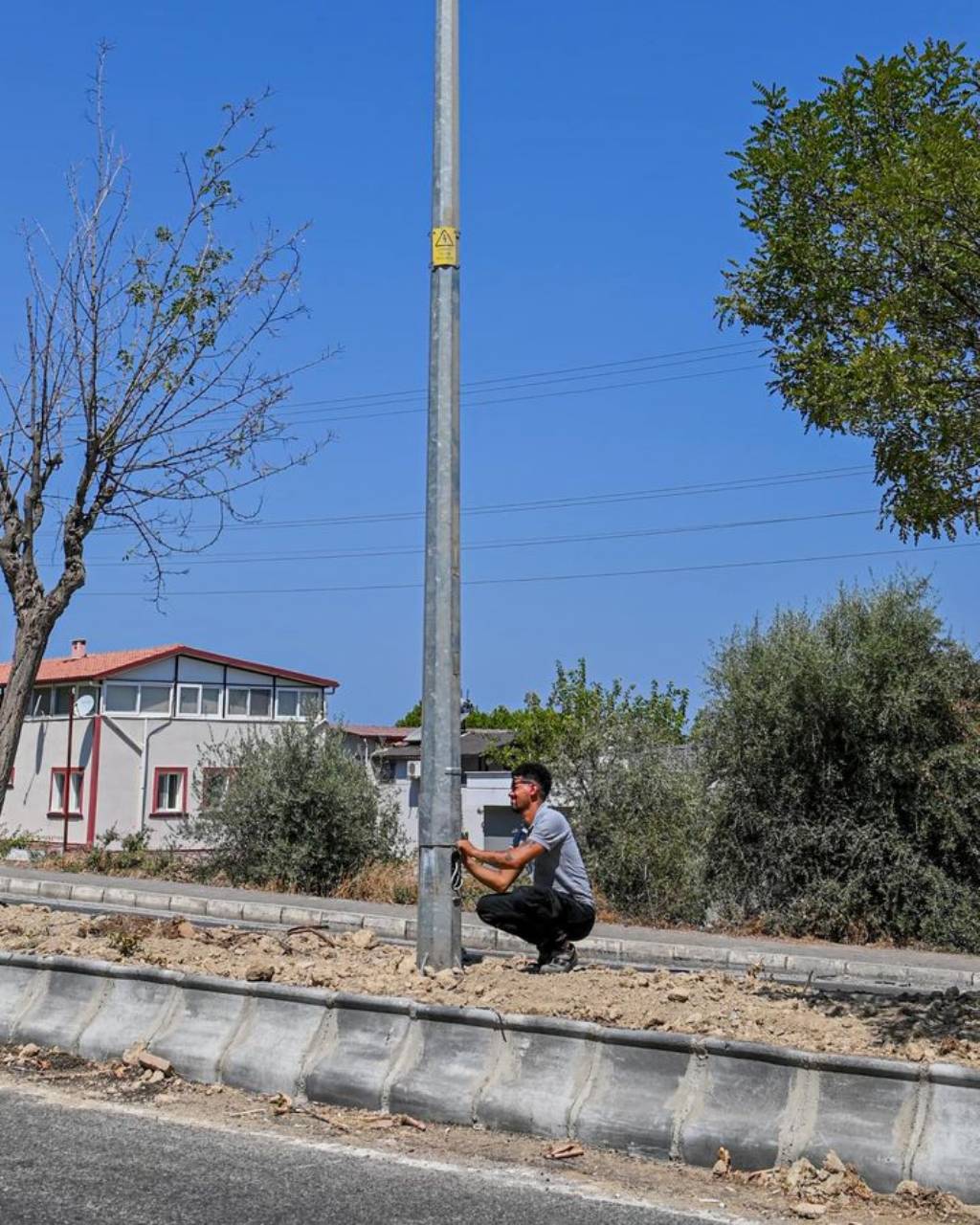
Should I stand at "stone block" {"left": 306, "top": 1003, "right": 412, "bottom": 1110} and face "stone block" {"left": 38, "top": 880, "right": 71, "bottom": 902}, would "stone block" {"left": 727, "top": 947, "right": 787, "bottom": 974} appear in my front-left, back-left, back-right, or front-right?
front-right

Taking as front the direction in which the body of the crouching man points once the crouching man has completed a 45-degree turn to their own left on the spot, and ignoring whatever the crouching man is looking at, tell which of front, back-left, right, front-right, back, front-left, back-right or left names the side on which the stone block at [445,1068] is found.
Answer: front-left

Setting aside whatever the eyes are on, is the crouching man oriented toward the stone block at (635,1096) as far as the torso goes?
no

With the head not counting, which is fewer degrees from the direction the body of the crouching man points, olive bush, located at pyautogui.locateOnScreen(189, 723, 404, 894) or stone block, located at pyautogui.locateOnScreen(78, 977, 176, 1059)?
the stone block

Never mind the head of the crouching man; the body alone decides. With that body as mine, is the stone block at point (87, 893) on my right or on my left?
on my right

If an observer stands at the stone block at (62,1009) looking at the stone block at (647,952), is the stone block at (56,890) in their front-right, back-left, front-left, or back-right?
front-left

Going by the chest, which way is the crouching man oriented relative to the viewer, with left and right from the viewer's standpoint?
facing to the left of the viewer

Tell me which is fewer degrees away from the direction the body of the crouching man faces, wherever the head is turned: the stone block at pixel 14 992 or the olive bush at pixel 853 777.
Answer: the stone block

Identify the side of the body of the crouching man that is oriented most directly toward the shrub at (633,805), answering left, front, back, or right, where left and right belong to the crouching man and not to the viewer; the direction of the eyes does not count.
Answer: right

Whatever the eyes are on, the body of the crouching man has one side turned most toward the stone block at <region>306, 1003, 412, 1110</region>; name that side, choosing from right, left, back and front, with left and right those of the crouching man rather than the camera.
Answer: left

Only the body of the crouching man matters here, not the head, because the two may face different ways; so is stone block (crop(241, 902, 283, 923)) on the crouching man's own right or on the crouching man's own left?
on the crouching man's own right

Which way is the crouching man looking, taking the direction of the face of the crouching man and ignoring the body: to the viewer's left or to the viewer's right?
to the viewer's left

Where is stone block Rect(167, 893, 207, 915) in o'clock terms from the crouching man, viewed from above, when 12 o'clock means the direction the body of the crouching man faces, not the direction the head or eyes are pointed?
The stone block is roughly at 2 o'clock from the crouching man.

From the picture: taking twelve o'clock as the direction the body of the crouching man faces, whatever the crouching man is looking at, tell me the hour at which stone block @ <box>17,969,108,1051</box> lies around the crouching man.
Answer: The stone block is roughly at 11 o'clock from the crouching man.

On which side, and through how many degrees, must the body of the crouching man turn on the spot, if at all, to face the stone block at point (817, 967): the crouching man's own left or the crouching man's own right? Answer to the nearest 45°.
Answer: approximately 135° to the crouching man's own right

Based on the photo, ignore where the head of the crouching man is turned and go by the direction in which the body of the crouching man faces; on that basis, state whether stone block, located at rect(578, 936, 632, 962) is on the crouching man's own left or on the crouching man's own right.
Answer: on the crouching man's own right
